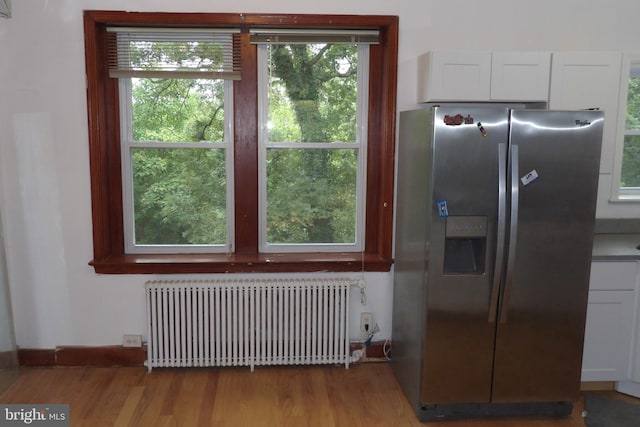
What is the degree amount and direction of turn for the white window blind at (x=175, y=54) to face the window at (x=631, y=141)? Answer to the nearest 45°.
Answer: approximately 90° to its left

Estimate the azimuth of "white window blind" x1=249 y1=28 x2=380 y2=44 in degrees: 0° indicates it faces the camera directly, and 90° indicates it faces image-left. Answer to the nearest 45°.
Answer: approximately 0°

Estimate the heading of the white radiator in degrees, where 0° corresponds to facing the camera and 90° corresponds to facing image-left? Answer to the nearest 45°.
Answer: approximately 0°

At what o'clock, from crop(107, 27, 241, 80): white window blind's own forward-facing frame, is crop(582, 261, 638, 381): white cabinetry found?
The white cabinetry is roughly at 10 o'clock from the white window blind.

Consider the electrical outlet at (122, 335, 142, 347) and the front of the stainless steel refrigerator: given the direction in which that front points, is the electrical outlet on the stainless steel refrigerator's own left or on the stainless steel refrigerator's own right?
on the stainless steel refrigerator's own right

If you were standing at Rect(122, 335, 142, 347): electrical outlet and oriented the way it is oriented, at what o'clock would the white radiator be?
The white radiator is roughly at 10 o'clock from the electrical outlet.

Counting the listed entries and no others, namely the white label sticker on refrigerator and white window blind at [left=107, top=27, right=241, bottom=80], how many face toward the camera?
2

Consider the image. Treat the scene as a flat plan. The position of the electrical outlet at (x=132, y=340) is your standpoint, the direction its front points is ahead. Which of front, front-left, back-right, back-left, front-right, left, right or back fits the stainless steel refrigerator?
front-left
